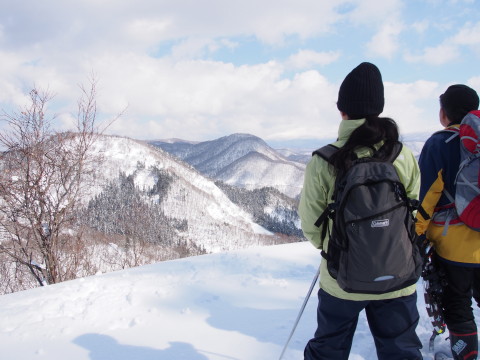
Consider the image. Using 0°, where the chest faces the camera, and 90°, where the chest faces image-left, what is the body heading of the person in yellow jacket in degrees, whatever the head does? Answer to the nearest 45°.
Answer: approximately 135°

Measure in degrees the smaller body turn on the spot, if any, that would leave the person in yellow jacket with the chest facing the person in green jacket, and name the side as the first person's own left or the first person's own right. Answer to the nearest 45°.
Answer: approximately 90° to the first person's own left

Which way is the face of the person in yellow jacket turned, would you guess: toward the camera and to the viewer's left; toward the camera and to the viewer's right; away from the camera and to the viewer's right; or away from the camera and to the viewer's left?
away from the camera and to the viewer's left

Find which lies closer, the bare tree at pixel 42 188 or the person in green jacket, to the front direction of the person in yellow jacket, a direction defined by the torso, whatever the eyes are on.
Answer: the bare tree

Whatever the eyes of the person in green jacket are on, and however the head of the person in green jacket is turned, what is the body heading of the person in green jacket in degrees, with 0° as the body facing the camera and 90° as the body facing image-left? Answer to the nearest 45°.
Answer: approximately 180°

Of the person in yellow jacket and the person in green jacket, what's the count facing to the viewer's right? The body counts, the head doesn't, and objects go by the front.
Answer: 0

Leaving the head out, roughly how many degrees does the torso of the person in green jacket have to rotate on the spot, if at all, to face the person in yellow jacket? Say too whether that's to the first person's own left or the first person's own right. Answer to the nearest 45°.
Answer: approximately 45° to the first person's own right
